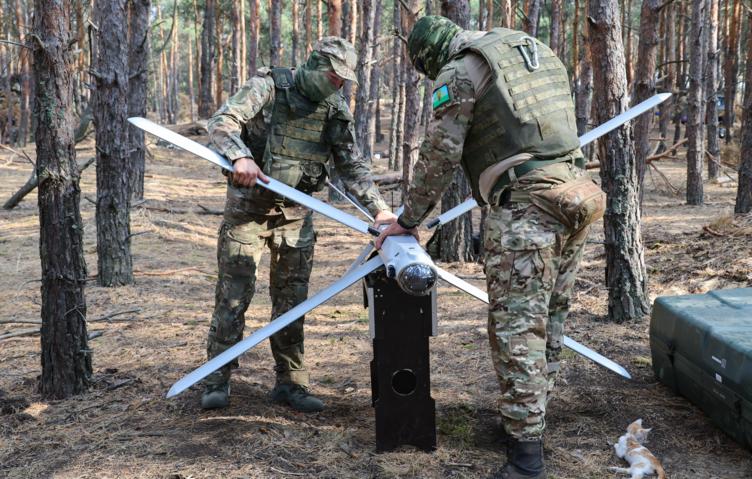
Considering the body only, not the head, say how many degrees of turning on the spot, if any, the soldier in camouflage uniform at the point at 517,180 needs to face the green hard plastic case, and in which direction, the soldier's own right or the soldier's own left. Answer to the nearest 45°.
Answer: approximately 90° to the soldier's own right

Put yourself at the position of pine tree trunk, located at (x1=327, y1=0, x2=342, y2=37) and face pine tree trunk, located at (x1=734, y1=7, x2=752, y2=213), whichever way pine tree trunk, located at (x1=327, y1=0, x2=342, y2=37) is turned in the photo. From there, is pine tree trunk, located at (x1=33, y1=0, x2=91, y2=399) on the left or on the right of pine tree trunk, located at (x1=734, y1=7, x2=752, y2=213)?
right

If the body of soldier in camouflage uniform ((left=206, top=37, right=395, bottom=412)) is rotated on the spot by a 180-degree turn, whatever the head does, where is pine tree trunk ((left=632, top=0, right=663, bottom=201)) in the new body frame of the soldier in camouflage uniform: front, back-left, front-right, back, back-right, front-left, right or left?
right

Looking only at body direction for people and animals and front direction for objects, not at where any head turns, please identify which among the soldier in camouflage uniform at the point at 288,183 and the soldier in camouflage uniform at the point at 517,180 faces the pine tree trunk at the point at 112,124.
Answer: the soldier in camouflage uniform at the point at 517,180

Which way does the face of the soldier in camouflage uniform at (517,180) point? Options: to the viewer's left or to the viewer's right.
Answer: to the viewer's left

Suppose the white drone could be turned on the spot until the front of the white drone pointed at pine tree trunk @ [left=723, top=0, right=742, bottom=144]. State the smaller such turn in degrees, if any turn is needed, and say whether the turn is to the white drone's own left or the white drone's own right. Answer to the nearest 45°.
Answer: approximately 135° to the white drone's own left

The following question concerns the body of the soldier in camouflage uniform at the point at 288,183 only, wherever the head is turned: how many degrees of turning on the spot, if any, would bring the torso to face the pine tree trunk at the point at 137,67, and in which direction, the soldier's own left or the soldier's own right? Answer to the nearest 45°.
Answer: approximately 135° to the soldier's own left

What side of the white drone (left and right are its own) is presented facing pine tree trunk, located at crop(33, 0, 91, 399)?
right

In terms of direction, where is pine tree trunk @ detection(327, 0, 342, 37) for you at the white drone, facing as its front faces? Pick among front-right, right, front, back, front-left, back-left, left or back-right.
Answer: back

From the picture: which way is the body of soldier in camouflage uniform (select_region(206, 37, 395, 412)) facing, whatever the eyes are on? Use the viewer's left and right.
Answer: facing the viewer and to the right of the viewer

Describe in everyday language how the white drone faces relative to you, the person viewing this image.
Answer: facing the viewer

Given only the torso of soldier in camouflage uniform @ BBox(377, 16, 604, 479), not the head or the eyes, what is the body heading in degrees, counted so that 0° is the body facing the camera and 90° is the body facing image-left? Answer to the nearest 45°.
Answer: approximately 135°

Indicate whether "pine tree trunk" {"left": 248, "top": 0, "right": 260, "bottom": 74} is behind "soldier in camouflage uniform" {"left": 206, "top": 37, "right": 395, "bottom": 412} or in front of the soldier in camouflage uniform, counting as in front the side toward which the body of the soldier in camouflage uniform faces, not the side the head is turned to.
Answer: behind

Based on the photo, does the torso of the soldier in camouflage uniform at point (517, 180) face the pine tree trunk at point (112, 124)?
yes

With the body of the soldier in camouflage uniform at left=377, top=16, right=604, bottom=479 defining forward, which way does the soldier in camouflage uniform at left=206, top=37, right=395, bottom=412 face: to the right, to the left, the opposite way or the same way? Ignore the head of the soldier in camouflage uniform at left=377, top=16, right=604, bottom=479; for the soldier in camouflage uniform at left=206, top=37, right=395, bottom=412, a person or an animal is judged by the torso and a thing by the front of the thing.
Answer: the opposite way
